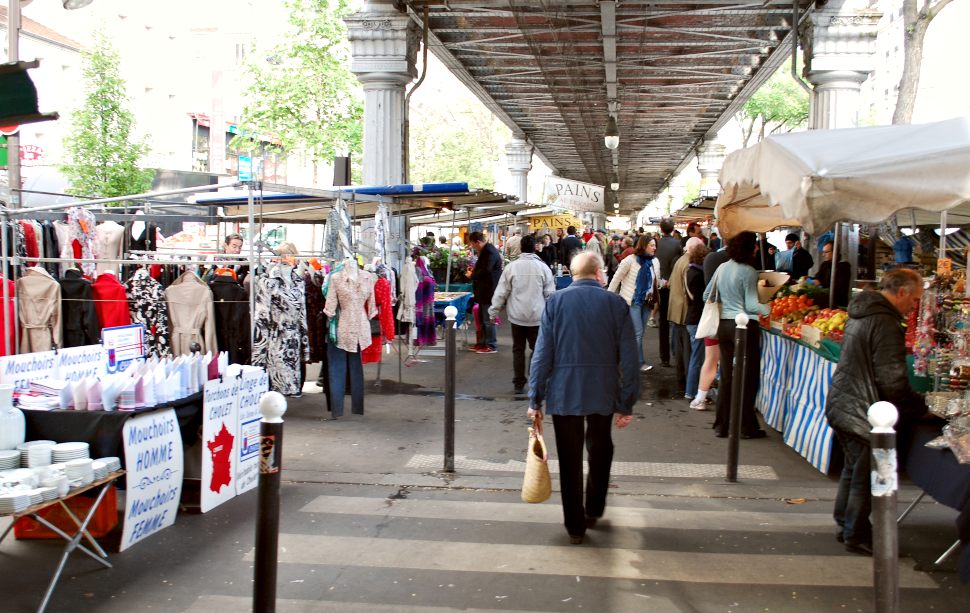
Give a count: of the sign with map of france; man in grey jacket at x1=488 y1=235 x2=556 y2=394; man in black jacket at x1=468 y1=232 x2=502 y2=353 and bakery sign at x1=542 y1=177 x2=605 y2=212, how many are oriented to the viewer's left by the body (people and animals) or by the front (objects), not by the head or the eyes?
1

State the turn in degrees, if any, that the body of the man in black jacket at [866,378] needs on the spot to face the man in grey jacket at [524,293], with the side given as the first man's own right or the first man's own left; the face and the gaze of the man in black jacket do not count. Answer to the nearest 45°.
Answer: approximately 135° to the first man's own left

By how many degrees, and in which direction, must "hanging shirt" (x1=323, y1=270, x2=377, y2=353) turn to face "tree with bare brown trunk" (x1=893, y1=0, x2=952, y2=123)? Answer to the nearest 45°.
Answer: approximately 135° to its left

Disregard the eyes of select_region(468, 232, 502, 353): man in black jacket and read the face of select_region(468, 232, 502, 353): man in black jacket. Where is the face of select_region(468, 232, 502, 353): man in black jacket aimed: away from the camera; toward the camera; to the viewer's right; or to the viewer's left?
to the viewer's left

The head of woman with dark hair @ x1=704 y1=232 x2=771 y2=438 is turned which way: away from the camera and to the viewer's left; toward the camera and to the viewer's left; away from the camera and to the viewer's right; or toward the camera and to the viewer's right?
away from the camera and to the viewer's right

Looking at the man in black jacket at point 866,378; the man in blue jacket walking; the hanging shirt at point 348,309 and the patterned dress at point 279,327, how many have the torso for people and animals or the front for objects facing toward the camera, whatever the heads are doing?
2

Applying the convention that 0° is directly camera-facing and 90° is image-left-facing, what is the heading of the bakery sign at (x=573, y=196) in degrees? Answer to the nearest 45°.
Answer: approximately 0°

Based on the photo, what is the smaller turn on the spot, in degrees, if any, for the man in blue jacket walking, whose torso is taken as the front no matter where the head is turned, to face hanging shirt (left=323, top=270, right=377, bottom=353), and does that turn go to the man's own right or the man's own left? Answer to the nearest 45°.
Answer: approximately 45° to the man's own left

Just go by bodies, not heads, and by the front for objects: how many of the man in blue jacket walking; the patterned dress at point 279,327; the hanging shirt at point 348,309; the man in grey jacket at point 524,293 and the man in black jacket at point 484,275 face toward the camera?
2

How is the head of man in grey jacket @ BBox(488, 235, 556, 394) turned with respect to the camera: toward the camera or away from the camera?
away from the camera

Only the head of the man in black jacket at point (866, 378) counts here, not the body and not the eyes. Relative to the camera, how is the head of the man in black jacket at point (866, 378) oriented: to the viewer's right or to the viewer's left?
to the viewer's right

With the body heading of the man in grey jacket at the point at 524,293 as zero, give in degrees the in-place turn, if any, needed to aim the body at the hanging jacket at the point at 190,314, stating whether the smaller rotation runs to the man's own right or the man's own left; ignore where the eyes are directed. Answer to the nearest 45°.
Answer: approximately 135° to the man's own left

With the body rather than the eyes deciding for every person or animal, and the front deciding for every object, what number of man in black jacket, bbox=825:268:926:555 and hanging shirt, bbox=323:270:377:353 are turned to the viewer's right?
1

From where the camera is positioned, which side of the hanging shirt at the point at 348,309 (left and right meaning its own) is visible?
front

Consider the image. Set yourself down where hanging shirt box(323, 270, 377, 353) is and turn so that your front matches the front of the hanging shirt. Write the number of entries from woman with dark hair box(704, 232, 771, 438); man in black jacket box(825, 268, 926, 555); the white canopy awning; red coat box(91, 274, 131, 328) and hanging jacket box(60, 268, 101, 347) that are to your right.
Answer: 2

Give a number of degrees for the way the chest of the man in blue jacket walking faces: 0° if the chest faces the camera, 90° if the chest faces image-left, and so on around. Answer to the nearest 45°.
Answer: approximately 180°
